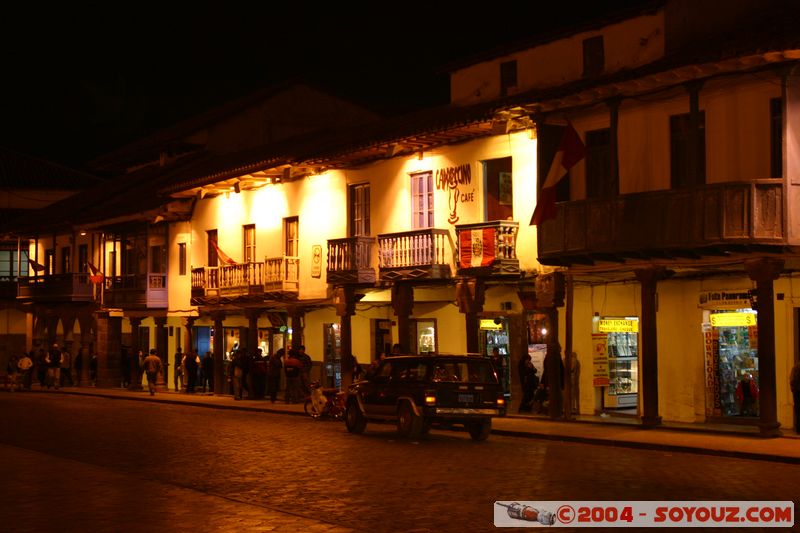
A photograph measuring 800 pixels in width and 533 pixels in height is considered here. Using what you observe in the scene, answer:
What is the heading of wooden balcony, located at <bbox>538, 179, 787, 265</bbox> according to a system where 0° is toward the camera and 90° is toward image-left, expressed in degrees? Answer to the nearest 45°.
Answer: approximately 45°

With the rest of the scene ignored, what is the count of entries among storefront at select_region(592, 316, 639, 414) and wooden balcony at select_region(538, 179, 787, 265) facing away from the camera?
0

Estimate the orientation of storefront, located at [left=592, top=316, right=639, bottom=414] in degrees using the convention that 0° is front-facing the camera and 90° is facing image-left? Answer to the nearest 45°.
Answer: approximately 45°

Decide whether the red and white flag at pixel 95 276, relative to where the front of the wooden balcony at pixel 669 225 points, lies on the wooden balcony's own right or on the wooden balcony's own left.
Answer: on the wooden balcony's own right

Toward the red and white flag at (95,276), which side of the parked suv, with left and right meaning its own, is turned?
front

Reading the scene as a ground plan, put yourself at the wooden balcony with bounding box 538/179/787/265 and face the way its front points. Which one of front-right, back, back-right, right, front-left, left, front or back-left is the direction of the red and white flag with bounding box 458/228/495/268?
right

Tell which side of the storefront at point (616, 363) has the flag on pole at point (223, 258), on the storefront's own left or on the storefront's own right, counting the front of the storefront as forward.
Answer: on the storefront's own right

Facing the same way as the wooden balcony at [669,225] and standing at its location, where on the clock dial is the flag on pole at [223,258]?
The flag on pole is roughly at 3 o'clock from the wooden balcony.

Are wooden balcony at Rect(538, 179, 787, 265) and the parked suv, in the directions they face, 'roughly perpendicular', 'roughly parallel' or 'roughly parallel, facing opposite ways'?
roughly perpendicular

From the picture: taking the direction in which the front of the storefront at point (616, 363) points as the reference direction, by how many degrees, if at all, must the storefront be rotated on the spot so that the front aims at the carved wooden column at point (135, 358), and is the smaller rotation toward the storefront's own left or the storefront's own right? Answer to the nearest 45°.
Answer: approximately 90° to the storefront's own right

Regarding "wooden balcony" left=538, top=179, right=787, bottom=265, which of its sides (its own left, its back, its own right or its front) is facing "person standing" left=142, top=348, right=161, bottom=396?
right
